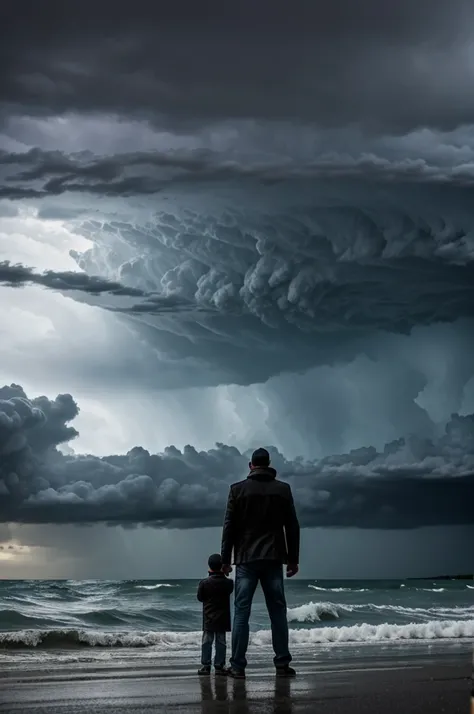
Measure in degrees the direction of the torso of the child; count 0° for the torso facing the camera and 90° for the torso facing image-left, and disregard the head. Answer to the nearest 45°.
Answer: approximately 180°

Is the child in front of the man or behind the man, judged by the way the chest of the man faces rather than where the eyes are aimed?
in front

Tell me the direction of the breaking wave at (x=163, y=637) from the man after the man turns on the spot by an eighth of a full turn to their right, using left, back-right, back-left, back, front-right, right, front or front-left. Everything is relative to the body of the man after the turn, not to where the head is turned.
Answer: front-left

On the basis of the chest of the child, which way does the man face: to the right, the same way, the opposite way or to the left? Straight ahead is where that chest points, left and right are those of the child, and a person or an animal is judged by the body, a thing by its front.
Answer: the same way

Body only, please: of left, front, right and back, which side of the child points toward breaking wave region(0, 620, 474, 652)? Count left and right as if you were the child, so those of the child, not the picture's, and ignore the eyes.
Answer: front

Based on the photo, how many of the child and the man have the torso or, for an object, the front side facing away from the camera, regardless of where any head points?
2

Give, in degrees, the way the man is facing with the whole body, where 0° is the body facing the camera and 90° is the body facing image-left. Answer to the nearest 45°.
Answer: approximately 180°
